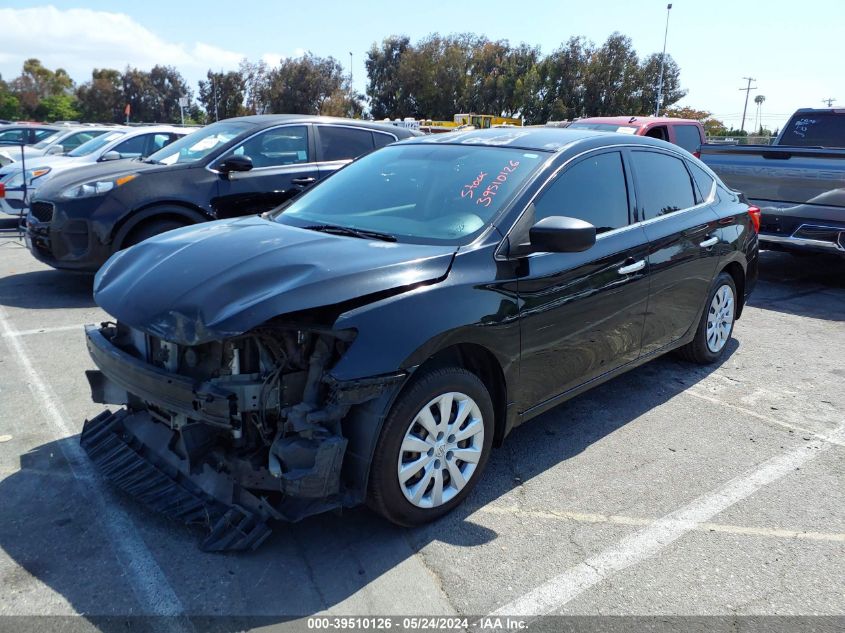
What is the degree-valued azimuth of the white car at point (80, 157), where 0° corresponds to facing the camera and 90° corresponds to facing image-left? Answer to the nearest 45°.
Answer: approximately 45°

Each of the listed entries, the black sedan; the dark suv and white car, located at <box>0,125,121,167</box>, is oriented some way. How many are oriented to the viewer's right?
0

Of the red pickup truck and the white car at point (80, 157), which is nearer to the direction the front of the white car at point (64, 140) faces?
the white car

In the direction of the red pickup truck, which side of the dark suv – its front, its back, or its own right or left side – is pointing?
back

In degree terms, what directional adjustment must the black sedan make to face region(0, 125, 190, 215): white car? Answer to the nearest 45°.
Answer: approximately 90° to its right

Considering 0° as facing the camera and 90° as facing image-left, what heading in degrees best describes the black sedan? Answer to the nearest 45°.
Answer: approximately 45°

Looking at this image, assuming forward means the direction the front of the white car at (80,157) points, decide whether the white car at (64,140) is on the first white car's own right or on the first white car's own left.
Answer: on the first white car's own right
